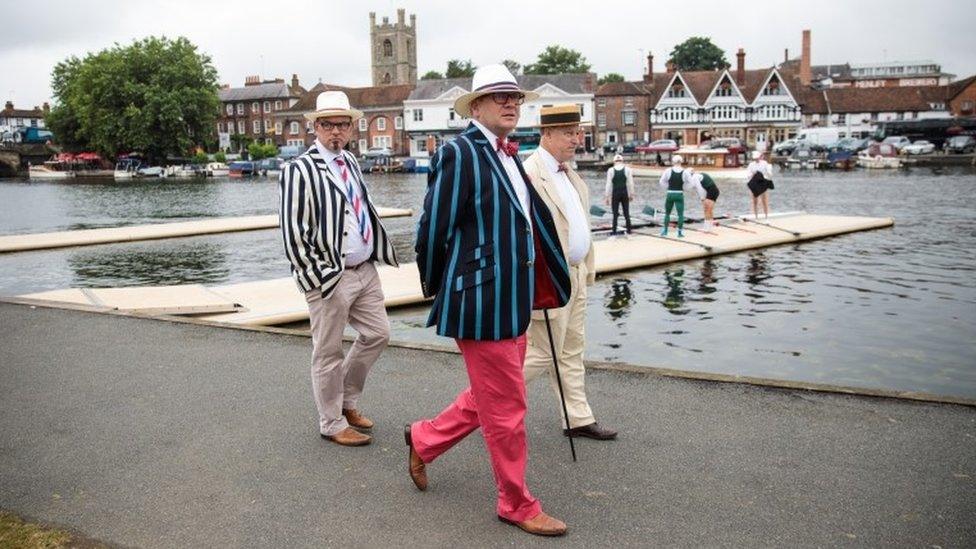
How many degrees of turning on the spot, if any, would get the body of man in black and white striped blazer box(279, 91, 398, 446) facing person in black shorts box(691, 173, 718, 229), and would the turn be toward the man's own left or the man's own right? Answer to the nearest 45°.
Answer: approximately 90° to the man's own left

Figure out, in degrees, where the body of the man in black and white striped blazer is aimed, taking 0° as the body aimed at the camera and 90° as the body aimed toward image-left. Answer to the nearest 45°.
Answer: approximately 315°

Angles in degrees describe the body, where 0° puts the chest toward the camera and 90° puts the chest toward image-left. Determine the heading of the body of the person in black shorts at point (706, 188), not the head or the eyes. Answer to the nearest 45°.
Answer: approximately 90°

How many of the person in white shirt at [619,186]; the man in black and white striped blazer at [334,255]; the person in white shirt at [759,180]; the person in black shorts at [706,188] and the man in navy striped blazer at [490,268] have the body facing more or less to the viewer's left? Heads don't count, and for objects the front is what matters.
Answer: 1

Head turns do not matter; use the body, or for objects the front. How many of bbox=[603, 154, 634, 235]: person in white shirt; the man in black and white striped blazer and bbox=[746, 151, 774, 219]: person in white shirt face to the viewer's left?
0

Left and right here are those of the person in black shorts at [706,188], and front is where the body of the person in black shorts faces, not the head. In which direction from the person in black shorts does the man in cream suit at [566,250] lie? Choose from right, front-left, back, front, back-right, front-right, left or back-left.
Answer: left
